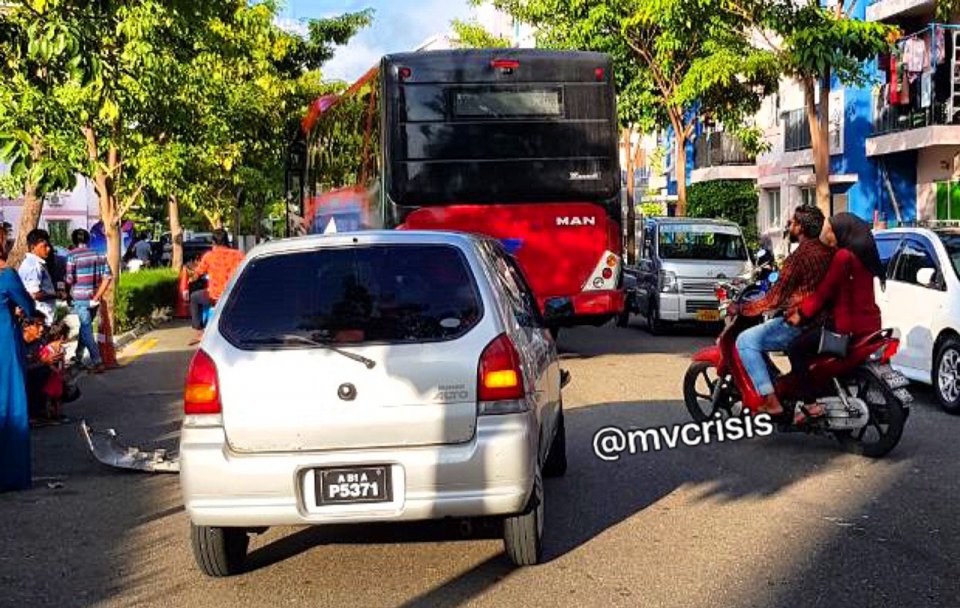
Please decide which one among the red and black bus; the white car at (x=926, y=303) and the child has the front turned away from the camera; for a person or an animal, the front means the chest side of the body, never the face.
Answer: the red and black bus

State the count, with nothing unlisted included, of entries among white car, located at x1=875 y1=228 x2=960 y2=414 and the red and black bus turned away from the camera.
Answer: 1

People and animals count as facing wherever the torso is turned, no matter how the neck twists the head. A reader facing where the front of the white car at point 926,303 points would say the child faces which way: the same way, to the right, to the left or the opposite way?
to the left

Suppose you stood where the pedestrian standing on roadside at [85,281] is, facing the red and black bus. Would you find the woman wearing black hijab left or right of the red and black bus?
right

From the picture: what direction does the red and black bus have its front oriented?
away from the camera

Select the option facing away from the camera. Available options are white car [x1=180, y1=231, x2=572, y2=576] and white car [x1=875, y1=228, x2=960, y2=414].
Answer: white car [x1=180, y1=231, x2=572, y2=576]

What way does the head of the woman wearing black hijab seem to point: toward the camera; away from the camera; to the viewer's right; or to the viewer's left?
to the viewer's left

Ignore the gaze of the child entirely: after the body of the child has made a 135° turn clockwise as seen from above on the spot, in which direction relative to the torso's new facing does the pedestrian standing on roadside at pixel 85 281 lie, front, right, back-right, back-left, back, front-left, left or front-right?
back-right

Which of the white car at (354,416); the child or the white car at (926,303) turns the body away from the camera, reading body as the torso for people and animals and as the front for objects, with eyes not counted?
the white car at (354,416)

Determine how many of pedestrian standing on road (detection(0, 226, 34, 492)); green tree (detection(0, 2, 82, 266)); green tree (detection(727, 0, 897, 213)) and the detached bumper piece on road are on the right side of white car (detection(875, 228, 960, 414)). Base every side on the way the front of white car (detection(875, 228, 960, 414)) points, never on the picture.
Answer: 3

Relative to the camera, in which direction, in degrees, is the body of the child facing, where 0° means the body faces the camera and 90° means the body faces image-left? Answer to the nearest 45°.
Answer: approximately 270°

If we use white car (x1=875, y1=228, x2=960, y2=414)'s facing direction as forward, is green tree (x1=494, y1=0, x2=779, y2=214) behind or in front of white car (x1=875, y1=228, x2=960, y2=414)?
behind

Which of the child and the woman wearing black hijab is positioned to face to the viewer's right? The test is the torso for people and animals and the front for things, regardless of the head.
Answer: the child

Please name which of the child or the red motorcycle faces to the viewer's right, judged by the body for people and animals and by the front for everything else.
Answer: the child
